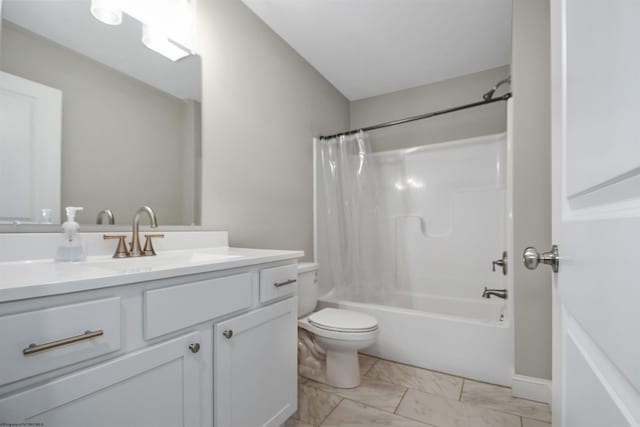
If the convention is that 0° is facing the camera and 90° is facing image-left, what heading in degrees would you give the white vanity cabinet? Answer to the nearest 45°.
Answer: approximately 315°

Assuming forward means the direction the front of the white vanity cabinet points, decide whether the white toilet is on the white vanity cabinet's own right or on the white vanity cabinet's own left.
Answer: on the white vanity cabinet's own left

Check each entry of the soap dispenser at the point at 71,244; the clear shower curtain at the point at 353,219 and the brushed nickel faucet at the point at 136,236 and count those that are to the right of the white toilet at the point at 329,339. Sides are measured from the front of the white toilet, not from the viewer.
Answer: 2

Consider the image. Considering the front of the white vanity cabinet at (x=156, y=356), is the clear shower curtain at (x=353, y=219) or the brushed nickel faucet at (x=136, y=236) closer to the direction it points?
the clear shower curtain

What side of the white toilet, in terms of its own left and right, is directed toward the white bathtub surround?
left

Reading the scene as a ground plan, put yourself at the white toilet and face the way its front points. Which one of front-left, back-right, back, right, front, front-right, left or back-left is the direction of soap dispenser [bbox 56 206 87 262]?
right

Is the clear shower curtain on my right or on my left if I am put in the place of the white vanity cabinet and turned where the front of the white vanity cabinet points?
on my left

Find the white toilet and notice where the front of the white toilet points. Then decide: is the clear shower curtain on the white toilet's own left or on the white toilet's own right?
on the white toilet's own left

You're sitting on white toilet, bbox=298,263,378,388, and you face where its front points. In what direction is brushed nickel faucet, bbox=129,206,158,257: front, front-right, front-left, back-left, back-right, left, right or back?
right
